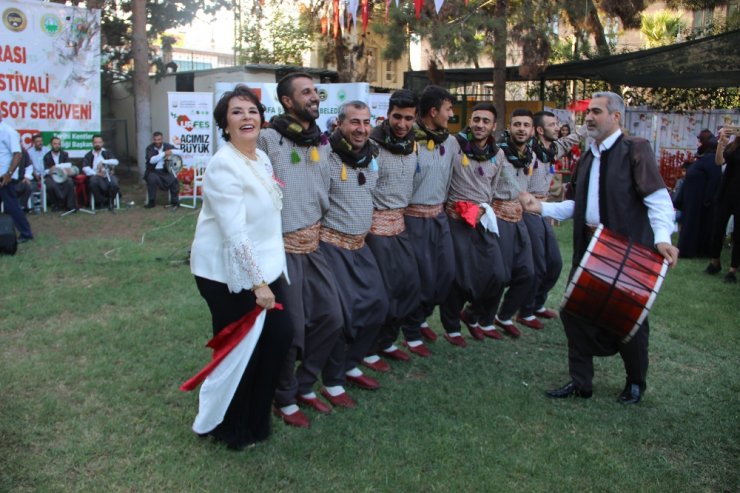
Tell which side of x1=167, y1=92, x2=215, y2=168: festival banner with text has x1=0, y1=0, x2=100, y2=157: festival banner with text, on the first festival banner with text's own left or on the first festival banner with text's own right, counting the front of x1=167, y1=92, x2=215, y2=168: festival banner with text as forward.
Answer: on the first festival banner with text's own right

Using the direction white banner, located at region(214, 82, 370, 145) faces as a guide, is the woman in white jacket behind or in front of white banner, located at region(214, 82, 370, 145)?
in front

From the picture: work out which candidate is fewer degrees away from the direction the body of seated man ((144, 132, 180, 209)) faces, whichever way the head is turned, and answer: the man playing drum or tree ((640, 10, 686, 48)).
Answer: the man playing drum

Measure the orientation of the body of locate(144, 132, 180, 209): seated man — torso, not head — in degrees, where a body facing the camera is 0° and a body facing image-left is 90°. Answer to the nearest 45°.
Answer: approximately 0°

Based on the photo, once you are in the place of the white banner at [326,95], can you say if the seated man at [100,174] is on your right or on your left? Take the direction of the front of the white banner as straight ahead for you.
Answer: on your right

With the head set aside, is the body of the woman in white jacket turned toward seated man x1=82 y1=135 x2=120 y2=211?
no

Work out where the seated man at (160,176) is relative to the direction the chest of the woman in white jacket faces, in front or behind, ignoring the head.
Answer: behind

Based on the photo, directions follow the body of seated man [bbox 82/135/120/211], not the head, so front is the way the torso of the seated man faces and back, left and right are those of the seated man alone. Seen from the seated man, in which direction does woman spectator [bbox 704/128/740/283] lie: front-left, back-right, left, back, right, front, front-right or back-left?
front-left

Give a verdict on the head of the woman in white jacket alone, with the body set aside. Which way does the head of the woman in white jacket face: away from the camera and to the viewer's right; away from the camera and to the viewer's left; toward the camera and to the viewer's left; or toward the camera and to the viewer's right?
toward the camera and to the viewer's right

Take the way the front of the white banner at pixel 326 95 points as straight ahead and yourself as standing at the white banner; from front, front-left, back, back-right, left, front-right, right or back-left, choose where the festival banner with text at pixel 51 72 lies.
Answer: right

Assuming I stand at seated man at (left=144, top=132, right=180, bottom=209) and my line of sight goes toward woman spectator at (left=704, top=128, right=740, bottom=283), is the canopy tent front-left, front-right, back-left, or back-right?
front-left

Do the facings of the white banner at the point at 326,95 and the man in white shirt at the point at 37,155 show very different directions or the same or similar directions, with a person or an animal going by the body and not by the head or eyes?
same or similar directions

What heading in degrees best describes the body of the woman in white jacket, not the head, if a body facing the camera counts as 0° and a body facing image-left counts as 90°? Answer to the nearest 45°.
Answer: approximately 315°

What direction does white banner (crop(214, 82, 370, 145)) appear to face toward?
toward the camera
